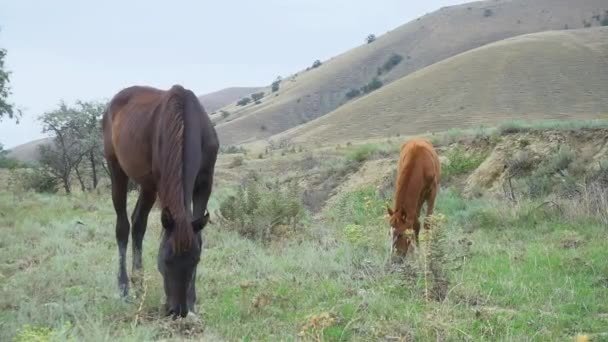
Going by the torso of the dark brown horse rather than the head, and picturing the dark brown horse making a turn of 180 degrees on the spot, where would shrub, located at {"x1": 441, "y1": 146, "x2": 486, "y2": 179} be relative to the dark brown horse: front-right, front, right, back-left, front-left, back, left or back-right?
right

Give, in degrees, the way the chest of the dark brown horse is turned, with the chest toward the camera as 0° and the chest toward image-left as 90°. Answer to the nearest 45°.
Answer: approximately 315°

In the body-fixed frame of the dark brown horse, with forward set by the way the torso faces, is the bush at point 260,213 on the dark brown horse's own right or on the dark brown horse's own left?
on the dark brown horse's own left

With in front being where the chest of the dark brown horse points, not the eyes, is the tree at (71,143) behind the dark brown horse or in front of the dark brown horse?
behind
